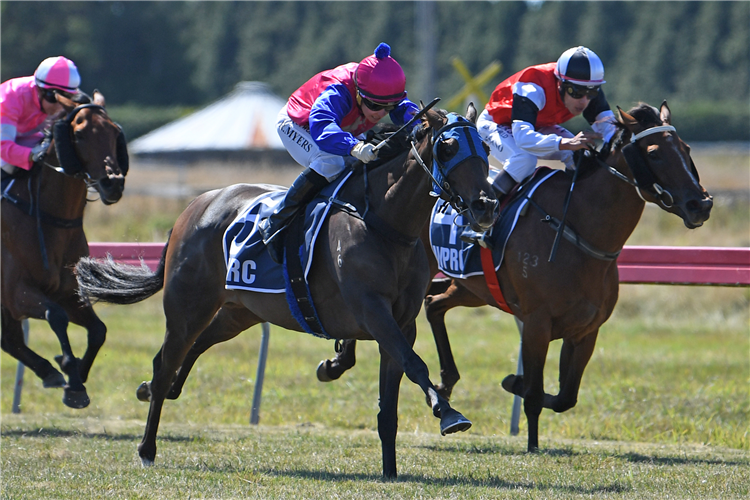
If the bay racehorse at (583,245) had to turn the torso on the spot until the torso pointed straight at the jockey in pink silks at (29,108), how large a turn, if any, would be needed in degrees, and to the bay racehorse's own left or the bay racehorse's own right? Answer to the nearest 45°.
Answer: approximately 135° to the bay racehorse's own right

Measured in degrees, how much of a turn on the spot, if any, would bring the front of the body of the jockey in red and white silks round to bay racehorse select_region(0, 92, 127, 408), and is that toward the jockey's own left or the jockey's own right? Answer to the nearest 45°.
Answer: approximately 135° to the jockey's own right

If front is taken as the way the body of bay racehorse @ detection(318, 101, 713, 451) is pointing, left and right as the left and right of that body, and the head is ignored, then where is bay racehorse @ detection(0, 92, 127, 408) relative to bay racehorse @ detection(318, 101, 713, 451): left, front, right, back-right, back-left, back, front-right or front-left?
back-right

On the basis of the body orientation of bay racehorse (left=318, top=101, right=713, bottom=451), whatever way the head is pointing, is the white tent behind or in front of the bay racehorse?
behind

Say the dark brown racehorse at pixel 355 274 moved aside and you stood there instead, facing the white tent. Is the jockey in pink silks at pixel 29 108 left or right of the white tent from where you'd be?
left

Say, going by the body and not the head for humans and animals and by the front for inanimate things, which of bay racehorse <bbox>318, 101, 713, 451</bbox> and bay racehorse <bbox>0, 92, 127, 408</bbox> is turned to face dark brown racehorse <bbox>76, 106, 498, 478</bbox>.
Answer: bay racehorse <bbox>0, 92, 127, 408</bbox>

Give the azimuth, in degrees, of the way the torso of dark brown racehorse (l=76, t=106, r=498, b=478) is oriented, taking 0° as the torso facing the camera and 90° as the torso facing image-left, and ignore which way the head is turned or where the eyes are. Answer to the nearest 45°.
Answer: approximately 315°

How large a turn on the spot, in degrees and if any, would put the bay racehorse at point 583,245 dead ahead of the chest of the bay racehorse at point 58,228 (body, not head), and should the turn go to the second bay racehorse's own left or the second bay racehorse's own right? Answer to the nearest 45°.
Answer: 0° — it already faces it

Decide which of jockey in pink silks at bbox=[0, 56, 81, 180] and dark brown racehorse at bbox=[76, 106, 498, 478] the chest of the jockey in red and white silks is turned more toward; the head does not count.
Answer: the dark brown racehorse
